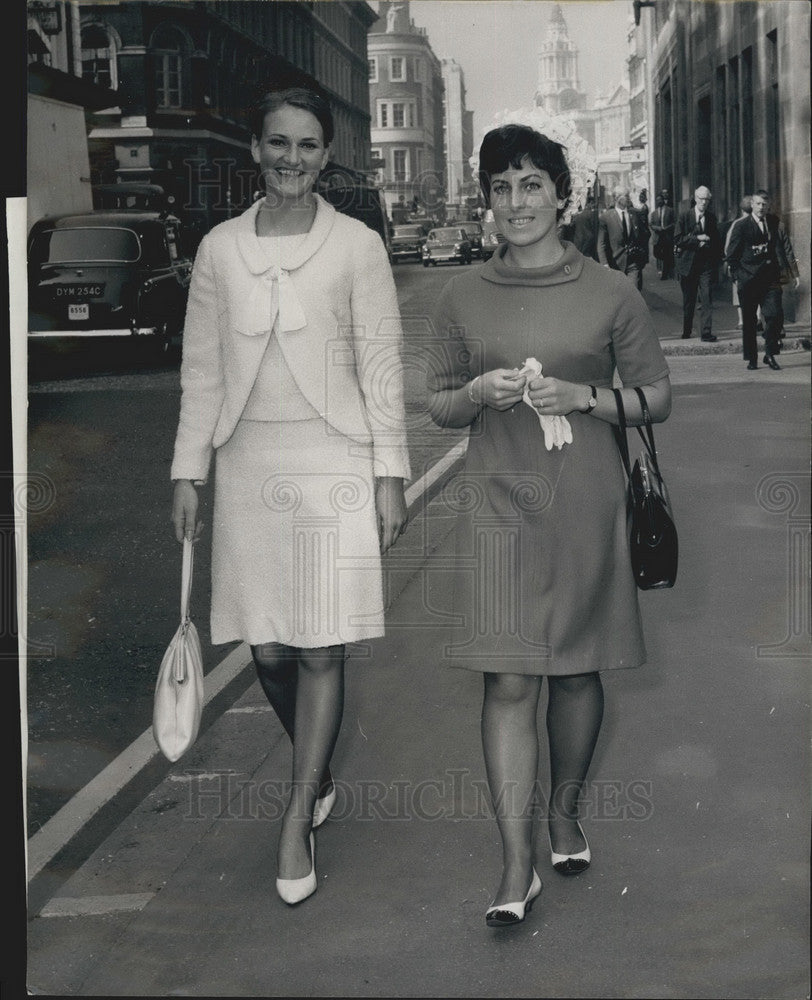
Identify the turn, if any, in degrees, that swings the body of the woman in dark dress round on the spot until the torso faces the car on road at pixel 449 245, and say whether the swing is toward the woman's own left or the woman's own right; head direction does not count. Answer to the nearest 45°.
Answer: approximately 180°

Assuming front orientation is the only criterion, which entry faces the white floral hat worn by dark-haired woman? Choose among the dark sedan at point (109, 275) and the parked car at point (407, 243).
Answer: the parked car

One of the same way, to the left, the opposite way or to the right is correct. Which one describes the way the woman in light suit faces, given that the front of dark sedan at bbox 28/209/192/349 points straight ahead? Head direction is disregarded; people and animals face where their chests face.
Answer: the opposite way

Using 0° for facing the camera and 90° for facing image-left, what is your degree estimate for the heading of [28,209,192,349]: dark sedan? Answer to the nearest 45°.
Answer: approximately 180°
